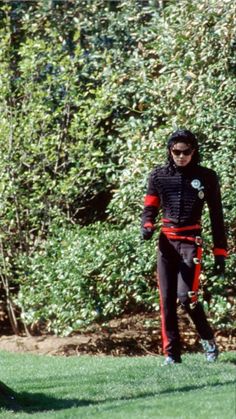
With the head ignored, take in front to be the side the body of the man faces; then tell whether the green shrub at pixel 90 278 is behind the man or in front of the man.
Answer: behind

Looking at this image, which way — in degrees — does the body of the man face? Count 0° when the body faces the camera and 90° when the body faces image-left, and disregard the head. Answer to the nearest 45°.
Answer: approximately 0°
